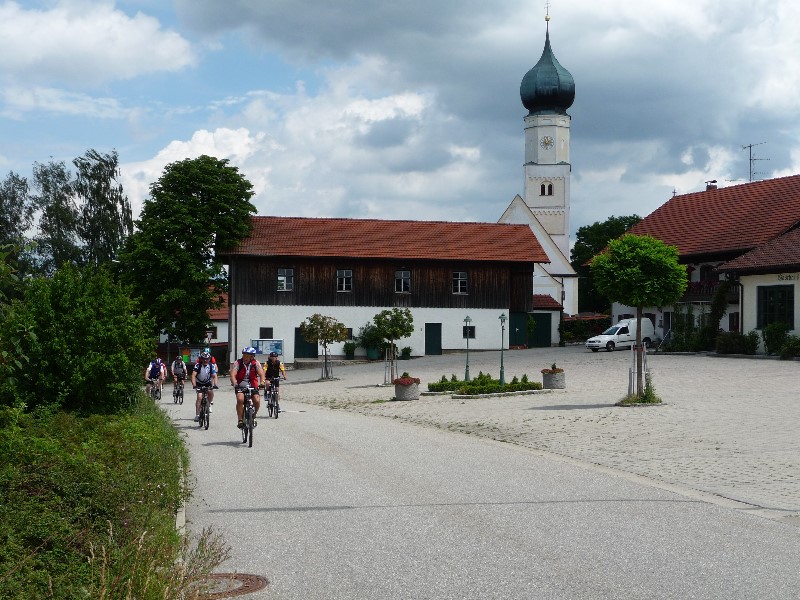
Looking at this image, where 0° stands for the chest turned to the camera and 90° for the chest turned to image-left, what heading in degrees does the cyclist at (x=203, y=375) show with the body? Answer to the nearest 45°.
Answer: approximately 0°

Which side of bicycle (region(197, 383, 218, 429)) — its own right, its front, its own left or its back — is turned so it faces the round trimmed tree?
left

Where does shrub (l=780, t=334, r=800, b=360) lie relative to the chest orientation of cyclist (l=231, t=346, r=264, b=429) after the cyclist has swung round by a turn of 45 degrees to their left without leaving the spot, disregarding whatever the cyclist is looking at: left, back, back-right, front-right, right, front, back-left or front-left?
left

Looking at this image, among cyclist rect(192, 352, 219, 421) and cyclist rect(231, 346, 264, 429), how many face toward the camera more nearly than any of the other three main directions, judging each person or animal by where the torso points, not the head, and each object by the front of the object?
2

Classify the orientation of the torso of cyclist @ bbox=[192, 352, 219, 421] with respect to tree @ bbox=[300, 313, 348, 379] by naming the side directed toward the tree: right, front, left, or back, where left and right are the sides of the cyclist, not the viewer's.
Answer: back

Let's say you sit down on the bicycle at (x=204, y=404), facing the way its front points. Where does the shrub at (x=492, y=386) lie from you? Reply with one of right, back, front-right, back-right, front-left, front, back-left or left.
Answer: back-left

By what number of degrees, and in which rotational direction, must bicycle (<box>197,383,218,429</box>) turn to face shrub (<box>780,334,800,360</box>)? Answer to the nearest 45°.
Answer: approximately 135° to its left

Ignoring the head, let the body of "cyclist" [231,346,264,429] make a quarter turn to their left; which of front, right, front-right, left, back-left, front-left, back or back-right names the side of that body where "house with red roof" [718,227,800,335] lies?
front-left

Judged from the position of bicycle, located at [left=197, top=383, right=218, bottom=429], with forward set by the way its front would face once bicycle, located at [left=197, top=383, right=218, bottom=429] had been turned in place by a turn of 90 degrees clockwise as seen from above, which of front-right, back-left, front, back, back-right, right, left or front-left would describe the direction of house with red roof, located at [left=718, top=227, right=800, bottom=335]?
back-right

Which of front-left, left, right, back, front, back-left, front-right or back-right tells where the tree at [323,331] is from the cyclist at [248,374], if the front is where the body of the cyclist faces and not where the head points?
back
